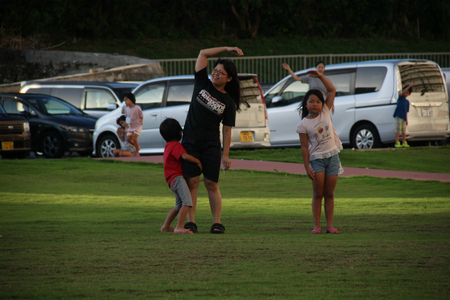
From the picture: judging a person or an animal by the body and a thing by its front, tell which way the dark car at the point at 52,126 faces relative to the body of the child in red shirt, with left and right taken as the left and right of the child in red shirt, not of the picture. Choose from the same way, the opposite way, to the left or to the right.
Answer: to the right

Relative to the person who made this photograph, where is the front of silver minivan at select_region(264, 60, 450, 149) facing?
facing away from the viewer and to the left of the viewer

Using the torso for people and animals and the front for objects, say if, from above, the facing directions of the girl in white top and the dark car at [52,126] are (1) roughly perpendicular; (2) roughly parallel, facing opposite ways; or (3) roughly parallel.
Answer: roughly perpendicular

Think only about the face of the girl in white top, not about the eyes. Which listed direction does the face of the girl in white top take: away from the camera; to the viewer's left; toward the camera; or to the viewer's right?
toward the camera

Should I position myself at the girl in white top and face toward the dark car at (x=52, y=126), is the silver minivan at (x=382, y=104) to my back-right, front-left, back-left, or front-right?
front-right

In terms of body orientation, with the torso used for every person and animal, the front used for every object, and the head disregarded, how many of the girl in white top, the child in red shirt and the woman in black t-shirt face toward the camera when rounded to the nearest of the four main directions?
2

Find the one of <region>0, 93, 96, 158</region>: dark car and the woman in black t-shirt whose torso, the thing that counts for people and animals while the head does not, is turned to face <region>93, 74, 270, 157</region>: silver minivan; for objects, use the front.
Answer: the dark car

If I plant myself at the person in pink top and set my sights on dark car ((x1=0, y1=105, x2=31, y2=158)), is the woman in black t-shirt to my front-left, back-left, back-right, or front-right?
back-left

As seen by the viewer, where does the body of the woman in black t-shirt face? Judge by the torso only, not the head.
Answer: toward the camera

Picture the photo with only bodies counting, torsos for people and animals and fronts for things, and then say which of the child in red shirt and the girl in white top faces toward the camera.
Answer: the girl in white top

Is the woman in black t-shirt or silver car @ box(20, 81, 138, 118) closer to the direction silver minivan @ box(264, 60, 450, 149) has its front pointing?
the silver car

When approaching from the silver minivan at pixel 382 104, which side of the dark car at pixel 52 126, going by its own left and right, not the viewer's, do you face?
front

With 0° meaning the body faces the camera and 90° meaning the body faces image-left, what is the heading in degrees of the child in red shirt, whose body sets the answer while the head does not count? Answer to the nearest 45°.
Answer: approximately 225°

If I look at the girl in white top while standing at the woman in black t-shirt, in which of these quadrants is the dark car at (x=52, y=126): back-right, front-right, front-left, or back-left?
back-left

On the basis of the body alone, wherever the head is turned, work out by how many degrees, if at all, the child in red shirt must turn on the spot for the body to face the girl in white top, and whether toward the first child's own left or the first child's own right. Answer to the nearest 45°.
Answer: approximately 45° to the first child's own right
